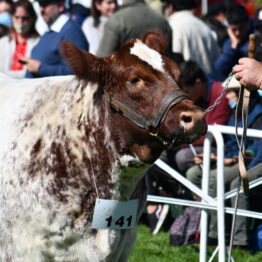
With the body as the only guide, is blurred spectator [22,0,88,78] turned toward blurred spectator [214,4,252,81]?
no

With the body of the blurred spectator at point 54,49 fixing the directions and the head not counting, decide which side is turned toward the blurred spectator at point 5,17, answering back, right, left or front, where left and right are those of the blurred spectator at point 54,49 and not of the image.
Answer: right

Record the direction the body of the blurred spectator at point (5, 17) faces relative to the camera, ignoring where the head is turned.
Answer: toward the camera

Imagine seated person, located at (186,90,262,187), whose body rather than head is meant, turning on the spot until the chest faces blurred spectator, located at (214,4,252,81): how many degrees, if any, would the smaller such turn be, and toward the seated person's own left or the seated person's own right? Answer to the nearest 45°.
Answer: approximately 135° to the seated person's own right

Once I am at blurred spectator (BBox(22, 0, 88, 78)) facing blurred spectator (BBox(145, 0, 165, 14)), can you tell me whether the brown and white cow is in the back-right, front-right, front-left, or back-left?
back-right

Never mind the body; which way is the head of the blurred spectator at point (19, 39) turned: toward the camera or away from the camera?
toward the camera

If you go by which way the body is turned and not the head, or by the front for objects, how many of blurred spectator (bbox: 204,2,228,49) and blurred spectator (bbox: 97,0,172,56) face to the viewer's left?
0

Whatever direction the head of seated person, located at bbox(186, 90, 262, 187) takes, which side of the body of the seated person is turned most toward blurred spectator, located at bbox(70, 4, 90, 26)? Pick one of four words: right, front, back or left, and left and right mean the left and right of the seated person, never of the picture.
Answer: right
